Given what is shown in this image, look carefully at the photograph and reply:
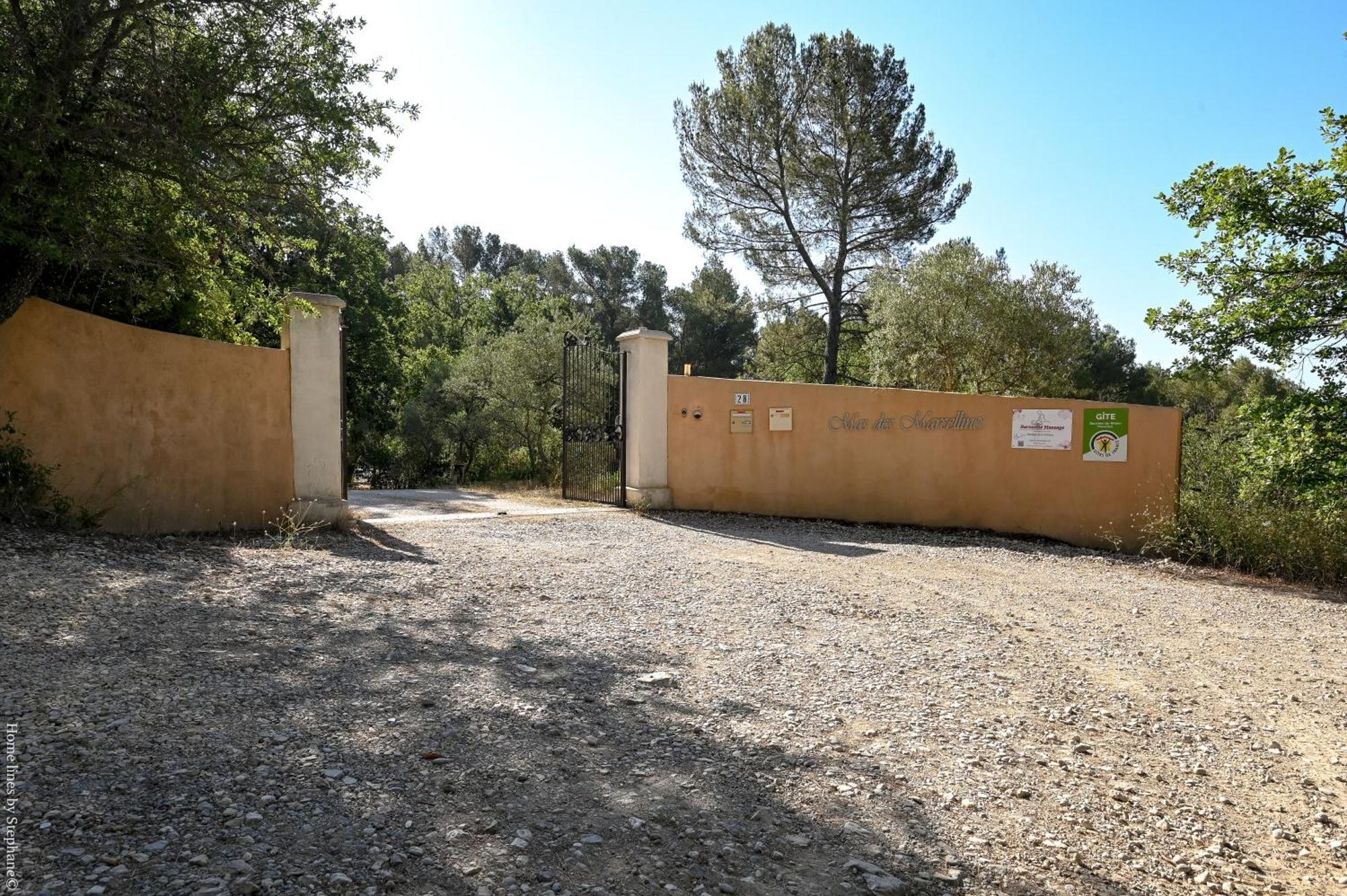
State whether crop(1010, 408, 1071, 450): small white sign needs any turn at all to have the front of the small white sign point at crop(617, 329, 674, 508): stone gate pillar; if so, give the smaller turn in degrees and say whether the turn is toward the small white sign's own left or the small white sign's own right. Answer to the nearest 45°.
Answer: approximately 90° to the small white sign's own right

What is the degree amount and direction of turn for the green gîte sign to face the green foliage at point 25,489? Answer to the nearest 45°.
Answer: approximately 45° to its right

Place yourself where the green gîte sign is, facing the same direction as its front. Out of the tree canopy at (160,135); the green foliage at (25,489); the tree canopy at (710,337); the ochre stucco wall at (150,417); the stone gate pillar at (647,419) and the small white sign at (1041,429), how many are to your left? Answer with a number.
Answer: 0

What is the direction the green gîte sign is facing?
toward the camera

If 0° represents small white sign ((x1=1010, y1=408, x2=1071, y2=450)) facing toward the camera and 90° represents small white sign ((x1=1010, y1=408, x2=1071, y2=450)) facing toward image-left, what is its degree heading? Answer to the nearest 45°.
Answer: approximately 0°

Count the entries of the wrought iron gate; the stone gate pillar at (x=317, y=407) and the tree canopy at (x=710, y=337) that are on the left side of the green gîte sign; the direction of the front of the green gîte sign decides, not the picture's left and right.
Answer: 0

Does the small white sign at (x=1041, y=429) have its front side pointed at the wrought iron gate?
no

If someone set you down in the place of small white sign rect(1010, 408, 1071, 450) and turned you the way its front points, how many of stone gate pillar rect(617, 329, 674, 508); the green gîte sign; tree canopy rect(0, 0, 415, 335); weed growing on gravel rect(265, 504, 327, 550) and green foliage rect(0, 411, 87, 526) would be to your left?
1

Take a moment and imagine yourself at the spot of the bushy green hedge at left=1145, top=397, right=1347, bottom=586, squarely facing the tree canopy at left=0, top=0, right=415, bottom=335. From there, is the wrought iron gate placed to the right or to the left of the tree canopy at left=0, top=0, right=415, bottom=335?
right

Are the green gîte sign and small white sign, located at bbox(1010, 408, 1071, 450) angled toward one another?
no

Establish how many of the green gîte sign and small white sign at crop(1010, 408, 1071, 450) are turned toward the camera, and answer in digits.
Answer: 2

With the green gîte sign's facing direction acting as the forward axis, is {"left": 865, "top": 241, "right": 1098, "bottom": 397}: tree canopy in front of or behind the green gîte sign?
behind

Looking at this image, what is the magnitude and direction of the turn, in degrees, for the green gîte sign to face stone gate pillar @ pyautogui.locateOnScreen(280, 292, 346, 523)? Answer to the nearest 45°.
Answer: approximately 45° to its right

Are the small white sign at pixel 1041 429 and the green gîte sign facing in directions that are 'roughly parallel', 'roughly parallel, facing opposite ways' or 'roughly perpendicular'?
roughly parallel

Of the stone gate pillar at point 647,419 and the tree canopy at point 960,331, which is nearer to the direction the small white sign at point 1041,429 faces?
the stone gate pillar

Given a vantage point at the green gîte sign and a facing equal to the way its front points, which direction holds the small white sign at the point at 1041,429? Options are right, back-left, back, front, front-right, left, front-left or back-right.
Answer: right

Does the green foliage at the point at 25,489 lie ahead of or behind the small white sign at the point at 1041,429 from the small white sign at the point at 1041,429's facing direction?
ahead
